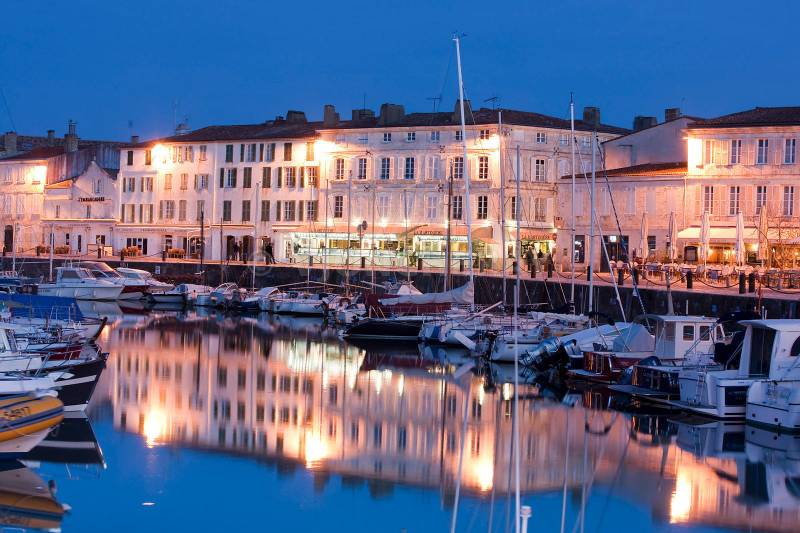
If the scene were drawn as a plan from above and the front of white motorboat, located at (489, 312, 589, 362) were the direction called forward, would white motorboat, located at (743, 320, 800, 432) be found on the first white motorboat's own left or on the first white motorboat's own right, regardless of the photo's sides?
on the first white motorboat's own right

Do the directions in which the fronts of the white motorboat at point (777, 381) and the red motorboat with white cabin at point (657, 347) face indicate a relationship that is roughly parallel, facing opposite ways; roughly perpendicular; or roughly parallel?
roughly parallel

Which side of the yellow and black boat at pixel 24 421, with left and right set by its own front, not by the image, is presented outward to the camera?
right

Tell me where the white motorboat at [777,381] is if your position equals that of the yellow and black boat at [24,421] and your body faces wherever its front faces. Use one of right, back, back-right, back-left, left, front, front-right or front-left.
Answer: front

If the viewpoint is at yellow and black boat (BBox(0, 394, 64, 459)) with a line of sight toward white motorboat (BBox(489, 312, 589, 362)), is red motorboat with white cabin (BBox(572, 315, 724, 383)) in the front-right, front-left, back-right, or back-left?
front-right
